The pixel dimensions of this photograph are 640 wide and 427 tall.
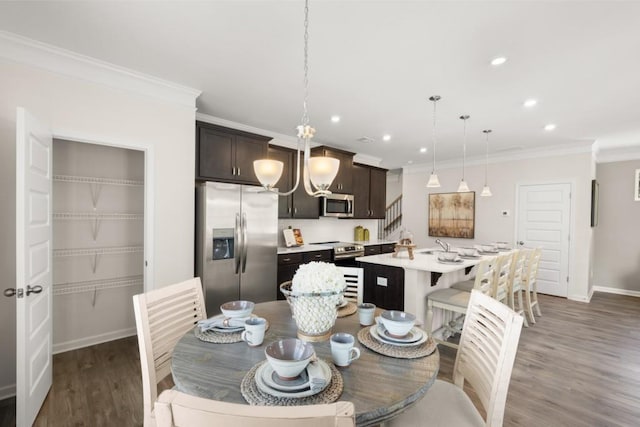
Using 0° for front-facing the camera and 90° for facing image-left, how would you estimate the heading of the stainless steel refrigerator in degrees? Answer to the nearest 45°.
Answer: approximately 315°

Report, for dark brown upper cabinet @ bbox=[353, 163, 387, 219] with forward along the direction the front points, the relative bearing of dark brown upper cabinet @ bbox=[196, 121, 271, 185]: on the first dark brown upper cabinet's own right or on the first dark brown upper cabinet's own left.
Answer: on the first dark brown upper cabinet's own right

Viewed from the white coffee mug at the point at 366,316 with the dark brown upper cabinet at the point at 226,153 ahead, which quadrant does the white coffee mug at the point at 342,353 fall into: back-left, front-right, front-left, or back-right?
back-left

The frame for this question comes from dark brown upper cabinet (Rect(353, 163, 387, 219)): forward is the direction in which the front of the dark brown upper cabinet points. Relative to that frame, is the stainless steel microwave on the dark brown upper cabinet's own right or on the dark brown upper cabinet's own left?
on the dark brown upper cabinet's own right

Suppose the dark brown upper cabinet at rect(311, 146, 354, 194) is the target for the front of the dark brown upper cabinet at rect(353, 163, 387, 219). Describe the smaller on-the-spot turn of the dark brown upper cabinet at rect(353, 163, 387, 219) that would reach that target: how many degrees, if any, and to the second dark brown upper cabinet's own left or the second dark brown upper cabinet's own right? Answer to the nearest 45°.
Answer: approximately 90° to the second dark brown upper cabinet's own right

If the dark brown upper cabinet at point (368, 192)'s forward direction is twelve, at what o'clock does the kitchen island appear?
The kitchen island is roughly at 1 o'clock from the dark brown upper cabinet.

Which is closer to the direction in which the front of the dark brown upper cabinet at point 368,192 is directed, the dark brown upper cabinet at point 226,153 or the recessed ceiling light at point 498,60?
the recessed ceiling light

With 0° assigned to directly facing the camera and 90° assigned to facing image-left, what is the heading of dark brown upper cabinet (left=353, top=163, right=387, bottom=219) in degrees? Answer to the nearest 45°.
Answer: approximately 315°
